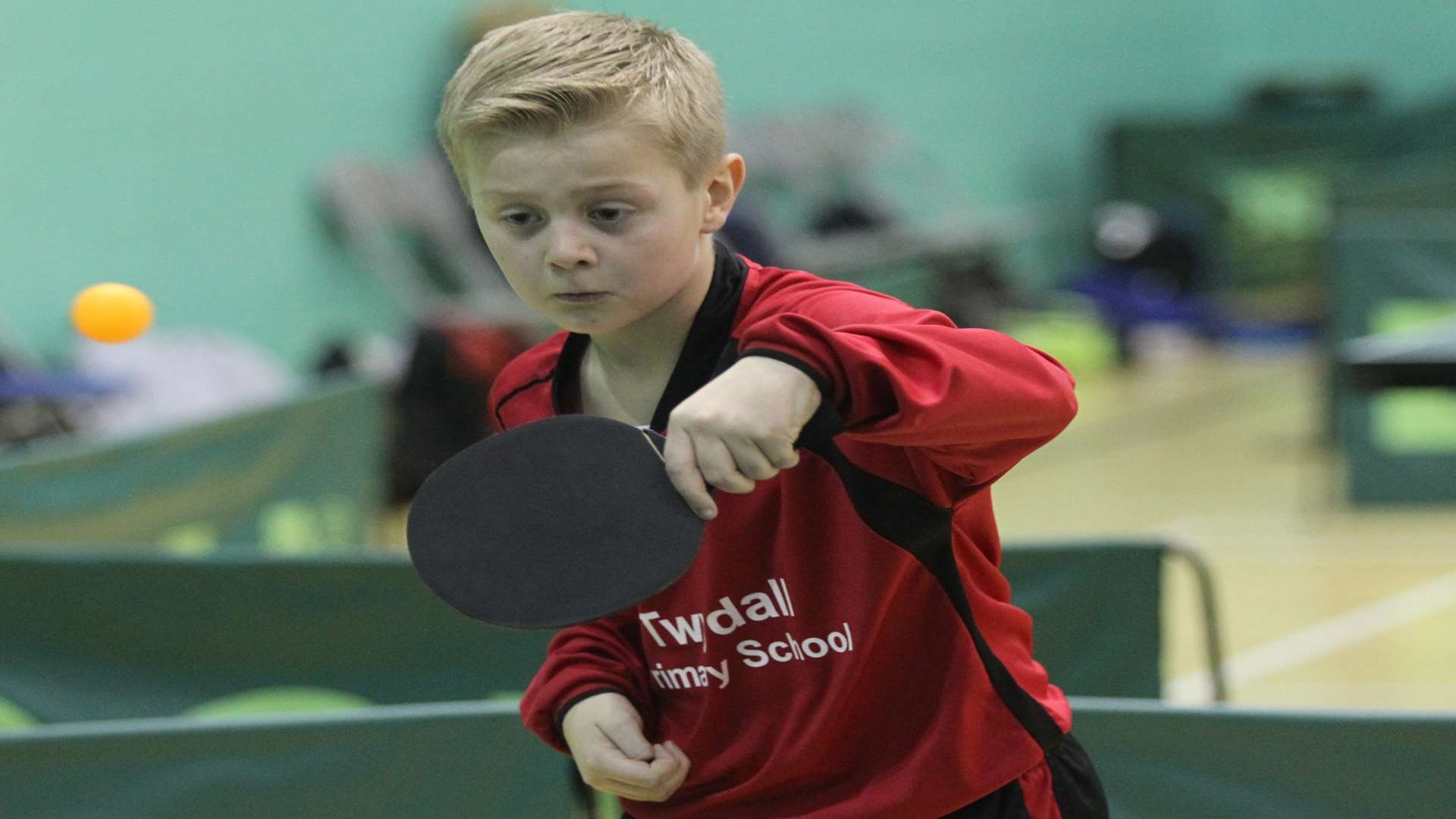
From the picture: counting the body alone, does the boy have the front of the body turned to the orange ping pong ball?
no

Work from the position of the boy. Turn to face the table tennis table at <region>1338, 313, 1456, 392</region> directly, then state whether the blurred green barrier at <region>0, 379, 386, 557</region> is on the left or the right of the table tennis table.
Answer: left

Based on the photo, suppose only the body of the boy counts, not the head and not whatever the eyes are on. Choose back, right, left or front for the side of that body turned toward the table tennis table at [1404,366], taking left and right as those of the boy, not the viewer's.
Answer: back

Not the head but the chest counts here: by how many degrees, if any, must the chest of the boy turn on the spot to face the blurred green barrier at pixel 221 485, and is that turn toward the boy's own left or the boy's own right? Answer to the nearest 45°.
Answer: approximately 90° to the boy's own right

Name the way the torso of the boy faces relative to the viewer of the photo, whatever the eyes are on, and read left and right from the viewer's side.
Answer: facing the viewer and to the left of the viewer

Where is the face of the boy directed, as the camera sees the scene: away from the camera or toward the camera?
toward the camera

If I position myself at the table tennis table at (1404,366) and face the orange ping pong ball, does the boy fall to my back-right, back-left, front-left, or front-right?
front-left

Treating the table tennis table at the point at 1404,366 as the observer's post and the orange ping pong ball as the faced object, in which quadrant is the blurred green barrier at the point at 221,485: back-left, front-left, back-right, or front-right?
front-right
